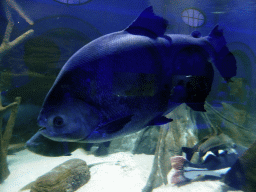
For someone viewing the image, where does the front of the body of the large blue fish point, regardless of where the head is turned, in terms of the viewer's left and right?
facing to the left of the viewer

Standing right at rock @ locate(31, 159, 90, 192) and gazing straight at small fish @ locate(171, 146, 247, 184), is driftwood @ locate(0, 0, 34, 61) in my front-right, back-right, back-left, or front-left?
back-left

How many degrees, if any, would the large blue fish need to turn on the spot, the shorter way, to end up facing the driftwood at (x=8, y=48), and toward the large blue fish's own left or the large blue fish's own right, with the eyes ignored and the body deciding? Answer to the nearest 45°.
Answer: approximately 45° to the large blue fish's own right
